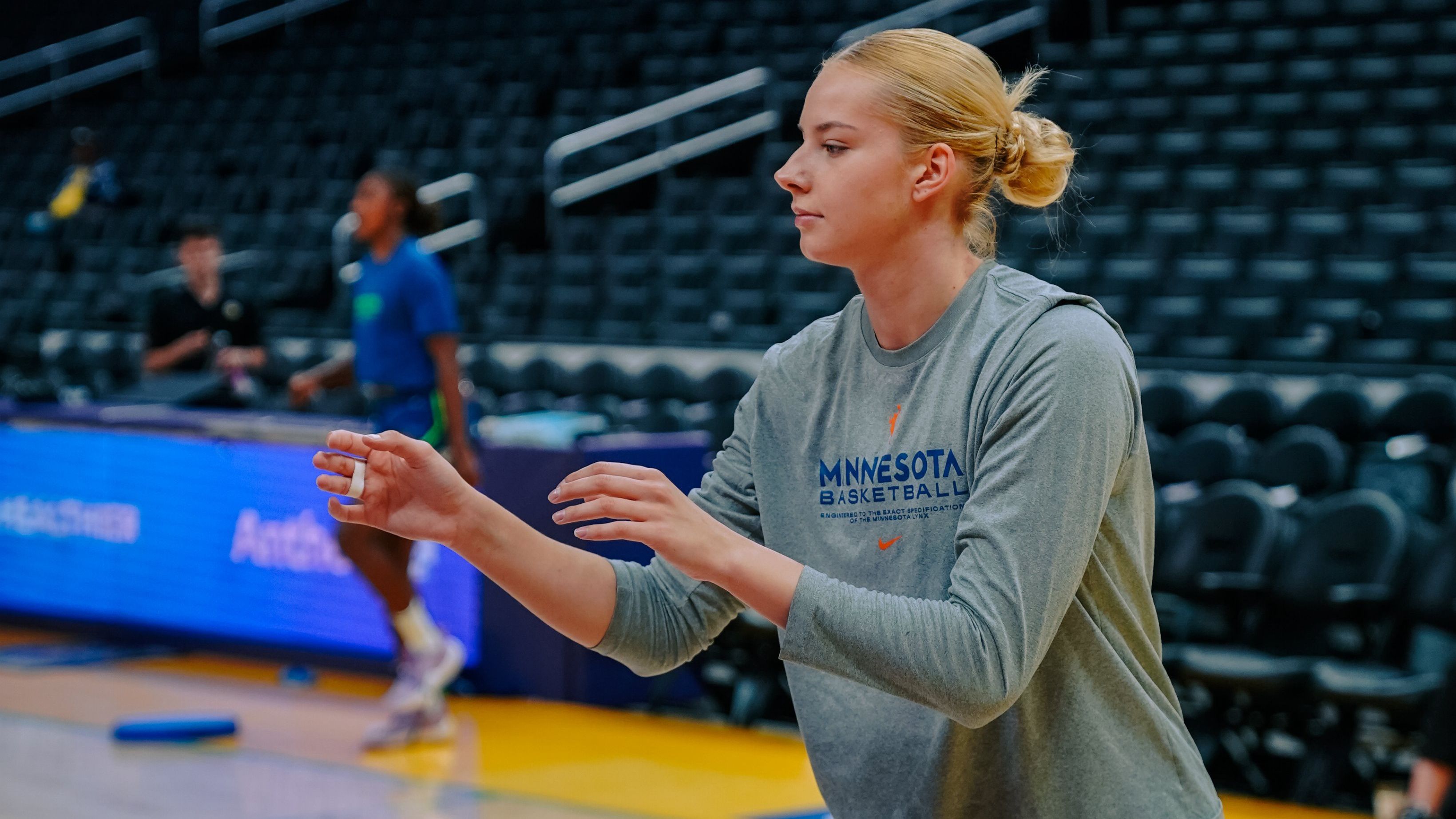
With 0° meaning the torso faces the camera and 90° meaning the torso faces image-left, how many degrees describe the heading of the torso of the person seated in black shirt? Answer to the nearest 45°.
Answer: approximately 0°

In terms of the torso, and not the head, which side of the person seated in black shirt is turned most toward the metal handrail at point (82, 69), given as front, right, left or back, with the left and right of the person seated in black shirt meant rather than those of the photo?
back

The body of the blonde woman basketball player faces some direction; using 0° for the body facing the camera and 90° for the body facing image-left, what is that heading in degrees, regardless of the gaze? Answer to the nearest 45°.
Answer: approximately 45°

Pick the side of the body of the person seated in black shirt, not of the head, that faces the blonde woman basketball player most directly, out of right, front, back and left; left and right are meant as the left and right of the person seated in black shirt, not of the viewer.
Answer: front

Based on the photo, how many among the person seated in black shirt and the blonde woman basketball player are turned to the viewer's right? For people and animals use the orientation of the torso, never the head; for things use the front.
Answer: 0

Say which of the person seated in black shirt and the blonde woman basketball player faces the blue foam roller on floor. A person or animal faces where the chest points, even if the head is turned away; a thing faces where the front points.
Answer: the person seated in black shirt

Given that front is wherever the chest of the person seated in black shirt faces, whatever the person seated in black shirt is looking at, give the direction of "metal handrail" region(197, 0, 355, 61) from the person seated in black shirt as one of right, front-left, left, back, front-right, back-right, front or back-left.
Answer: back

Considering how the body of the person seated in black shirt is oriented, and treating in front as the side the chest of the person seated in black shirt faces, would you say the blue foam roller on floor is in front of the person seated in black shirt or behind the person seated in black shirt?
in front

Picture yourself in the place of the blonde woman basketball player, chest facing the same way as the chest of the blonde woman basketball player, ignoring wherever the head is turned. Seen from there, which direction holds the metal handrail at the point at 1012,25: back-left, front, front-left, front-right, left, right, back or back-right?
back-right

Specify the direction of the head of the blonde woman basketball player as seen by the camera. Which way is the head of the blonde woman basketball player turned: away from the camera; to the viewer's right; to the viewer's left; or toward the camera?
to the viewer's left

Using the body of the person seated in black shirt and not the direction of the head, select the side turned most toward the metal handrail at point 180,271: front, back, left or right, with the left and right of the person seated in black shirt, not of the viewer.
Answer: back
